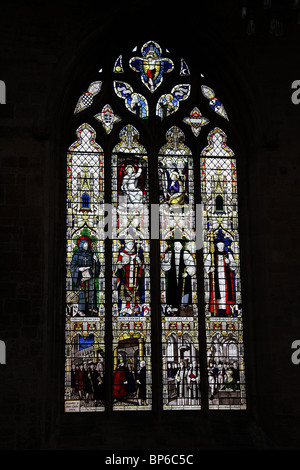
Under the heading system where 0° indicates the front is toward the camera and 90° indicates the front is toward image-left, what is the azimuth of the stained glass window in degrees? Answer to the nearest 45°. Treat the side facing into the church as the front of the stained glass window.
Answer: approximately 0°
